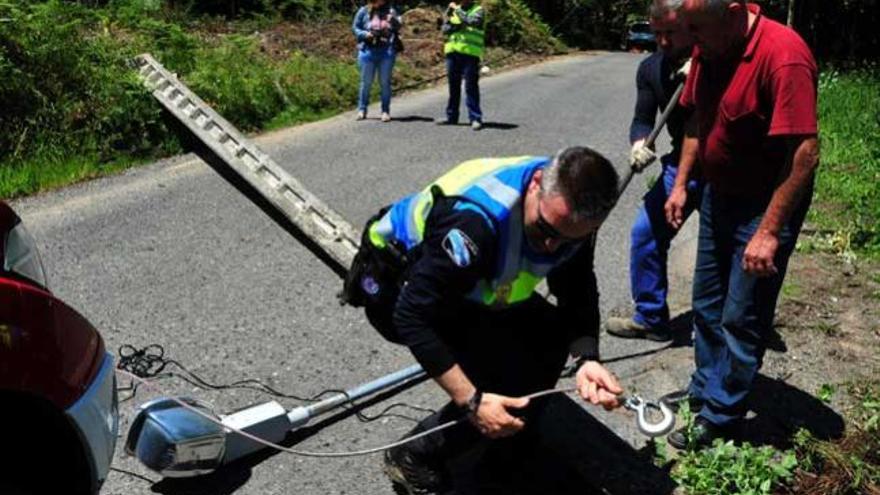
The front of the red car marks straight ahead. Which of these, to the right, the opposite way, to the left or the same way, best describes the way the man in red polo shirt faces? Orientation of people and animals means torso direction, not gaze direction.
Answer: the opposite way

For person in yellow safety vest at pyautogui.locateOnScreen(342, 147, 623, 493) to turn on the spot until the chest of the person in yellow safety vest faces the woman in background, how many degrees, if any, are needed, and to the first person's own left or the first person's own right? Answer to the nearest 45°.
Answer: approximately 135° to the first person's own left

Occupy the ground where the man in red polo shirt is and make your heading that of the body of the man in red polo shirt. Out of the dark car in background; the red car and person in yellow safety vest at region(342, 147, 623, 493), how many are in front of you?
2

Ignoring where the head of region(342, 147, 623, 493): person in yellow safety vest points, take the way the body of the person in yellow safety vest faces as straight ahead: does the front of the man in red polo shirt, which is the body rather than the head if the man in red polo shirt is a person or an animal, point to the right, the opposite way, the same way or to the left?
to the right

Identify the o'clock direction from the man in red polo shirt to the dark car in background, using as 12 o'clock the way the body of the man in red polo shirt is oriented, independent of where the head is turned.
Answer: The dark car in background is roughly at 4 o'clock from the man in red polo shirt.

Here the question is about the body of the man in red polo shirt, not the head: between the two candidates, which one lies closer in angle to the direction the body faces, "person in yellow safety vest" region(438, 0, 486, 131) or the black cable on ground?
the black cable on ground

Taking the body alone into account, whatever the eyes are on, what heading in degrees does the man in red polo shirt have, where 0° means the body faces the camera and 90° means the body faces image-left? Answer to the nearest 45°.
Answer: approximately 45°

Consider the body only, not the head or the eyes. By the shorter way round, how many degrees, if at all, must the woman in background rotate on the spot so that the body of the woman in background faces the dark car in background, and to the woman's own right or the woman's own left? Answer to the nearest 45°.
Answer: approximately 135° to the woman's own left
